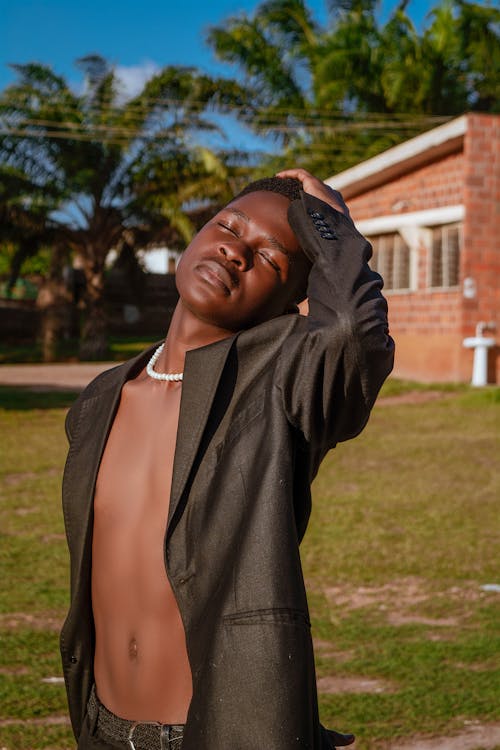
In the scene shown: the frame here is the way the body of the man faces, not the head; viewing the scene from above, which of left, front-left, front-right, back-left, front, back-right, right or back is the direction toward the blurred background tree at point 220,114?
back-right

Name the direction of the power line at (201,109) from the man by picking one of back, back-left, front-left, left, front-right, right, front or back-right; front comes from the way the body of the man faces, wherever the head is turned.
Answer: back-right

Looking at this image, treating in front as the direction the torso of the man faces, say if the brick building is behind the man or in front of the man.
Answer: behind

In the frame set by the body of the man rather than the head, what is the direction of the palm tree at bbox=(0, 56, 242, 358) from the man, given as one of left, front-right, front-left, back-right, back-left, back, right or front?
back-right

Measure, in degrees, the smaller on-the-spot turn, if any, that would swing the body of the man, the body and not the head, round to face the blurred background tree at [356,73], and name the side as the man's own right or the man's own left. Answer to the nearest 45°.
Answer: approximately 135° to the man's own right

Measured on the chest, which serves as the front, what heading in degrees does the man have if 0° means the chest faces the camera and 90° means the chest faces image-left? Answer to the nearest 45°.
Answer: approximately 45°
